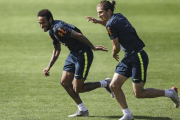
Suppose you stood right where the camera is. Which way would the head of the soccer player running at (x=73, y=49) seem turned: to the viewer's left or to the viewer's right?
to the viewer's left

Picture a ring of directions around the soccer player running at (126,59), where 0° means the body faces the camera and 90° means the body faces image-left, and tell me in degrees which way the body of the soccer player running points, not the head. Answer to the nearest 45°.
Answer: approximately 90°

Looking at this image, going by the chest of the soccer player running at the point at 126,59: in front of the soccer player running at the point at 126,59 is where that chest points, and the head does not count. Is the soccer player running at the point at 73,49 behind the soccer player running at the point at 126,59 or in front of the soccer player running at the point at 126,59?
in front
